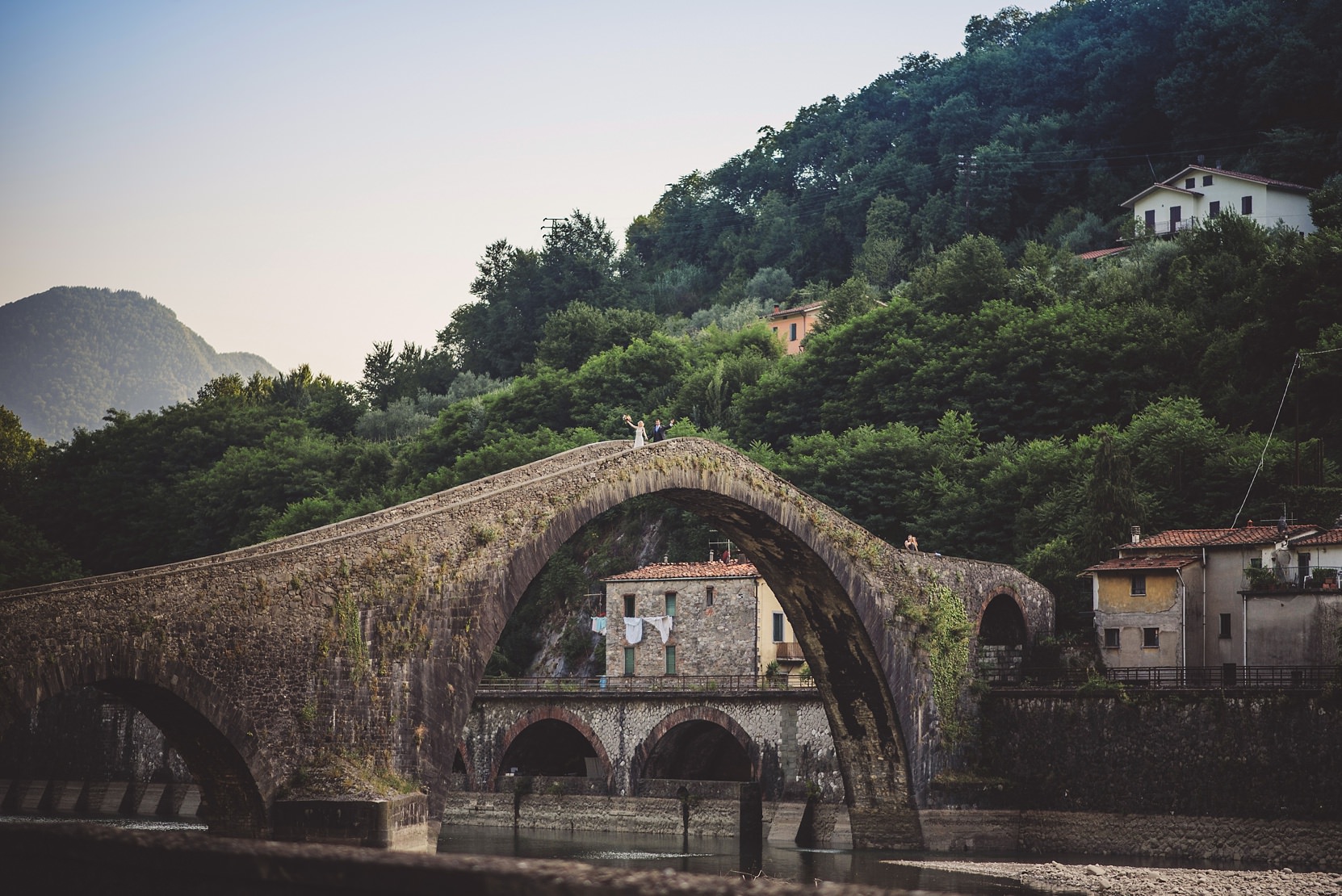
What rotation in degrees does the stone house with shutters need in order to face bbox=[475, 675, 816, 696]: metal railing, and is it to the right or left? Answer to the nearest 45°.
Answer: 0° — it already faces it

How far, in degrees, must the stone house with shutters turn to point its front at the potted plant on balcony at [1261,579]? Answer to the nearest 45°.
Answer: approximately 45° to its left

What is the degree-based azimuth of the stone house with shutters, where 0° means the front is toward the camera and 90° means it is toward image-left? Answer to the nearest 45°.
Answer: approximately 0°

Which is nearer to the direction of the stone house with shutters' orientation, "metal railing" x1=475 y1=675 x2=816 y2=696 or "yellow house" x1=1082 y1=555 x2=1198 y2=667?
the metal railing

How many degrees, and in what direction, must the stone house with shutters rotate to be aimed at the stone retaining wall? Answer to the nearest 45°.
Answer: approximately 45° to its left

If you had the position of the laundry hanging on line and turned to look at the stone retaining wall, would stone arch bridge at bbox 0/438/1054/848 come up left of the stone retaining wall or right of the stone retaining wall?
right
